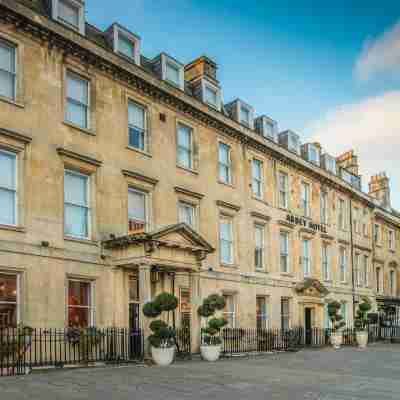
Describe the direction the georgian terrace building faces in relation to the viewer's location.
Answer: facing the viewer and to the right of the viewer

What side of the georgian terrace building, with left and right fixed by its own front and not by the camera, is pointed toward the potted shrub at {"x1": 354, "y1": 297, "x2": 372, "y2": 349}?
left
